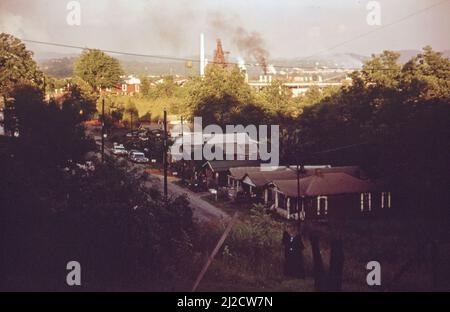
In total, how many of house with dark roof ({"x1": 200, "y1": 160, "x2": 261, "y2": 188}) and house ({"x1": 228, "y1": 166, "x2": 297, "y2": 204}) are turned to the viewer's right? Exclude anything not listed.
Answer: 0

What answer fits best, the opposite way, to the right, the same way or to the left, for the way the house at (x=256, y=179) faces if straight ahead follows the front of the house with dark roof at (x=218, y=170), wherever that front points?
the same way

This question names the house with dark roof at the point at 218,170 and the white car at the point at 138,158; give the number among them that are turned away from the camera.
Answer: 0

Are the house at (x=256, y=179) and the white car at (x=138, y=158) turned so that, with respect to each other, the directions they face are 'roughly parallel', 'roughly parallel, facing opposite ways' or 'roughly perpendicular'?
roughly perpendicular

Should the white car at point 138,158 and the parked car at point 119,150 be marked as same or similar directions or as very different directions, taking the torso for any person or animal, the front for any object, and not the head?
same or similar directions

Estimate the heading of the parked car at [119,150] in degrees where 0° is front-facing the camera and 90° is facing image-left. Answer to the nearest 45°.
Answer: approximately 315°

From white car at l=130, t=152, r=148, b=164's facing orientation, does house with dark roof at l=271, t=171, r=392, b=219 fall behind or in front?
in front

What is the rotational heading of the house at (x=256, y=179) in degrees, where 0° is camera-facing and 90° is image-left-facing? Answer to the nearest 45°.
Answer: approximately 45°

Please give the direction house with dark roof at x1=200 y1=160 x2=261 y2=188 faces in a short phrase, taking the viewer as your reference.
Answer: facing the viewer and to the left of the viewer

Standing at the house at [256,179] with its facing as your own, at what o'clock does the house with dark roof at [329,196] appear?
The house with dark roof is roughly at 9 o'clock from the house.

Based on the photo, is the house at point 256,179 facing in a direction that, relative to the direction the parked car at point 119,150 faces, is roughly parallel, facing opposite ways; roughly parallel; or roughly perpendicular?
roughly perpendicular

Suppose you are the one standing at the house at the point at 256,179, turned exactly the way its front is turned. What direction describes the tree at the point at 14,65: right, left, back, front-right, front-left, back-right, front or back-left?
right
